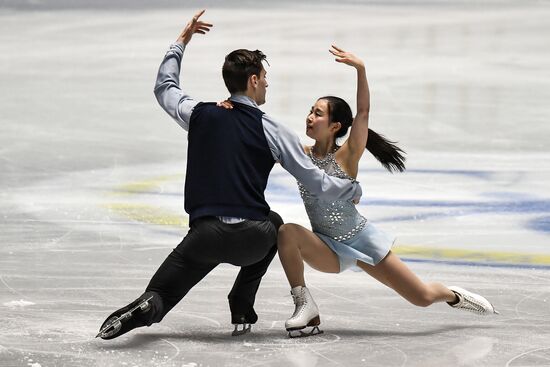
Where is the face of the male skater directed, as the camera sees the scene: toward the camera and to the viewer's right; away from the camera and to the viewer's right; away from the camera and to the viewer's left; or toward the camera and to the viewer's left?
away from the camera and to the viewer's right

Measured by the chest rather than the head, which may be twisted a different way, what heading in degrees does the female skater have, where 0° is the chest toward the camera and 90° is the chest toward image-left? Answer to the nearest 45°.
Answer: approximately 45°
